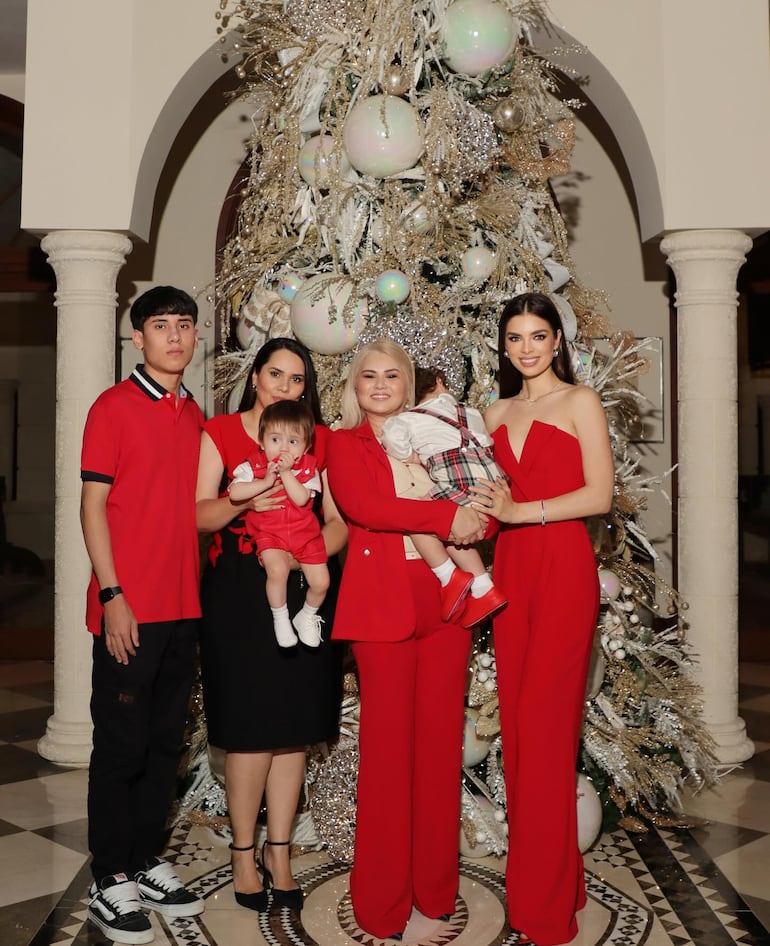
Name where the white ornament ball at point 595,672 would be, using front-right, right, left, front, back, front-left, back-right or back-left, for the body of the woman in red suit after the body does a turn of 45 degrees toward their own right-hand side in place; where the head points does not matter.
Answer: back-left

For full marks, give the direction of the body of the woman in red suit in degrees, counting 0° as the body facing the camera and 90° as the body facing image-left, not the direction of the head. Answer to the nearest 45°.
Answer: approximately 315°

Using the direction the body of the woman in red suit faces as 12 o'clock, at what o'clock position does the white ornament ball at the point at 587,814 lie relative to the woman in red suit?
The white ornament ball is roughly at 9 o'clock from the woman in red suit.

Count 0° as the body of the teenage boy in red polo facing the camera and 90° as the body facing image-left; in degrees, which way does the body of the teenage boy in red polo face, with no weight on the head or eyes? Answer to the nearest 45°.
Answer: approximately 315°

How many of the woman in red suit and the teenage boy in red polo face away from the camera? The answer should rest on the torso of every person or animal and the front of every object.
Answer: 0
